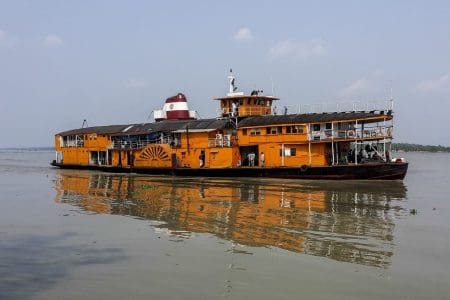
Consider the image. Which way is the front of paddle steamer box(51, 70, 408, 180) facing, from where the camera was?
facing the viewer and to the right of the viewer
